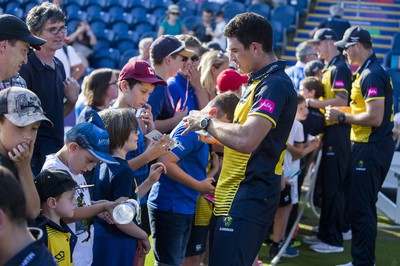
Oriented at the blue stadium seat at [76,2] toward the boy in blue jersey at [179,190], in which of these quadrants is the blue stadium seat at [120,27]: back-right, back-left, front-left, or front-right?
front-left

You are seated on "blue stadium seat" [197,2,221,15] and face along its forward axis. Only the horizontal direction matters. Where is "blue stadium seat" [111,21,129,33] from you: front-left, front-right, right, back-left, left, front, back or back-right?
right

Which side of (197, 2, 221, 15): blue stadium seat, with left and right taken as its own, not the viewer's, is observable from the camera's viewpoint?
front

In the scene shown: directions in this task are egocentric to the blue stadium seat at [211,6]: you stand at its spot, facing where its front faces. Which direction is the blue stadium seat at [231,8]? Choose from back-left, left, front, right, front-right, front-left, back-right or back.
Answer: front-left

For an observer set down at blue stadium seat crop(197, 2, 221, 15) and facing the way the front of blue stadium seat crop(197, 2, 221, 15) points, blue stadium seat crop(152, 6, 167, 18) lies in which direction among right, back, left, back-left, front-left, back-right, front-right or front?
right

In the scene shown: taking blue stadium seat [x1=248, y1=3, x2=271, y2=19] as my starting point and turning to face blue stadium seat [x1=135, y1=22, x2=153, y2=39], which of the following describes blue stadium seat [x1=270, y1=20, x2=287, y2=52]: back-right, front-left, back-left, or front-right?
back-left

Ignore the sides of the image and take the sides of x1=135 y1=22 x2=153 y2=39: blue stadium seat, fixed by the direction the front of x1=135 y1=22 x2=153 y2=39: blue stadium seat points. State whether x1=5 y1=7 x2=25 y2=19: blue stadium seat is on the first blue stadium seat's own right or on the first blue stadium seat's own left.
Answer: on the first blue stadium seat's own right

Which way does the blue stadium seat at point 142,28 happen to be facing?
toward the camera

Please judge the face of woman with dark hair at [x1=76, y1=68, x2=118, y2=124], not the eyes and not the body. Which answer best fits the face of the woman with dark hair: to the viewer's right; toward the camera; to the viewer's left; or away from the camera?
to the viewer's right

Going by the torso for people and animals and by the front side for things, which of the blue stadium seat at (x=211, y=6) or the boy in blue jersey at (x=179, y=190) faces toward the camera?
the blue stadium seat

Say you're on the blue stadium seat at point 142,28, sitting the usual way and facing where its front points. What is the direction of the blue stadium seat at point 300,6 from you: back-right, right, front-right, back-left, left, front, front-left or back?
left

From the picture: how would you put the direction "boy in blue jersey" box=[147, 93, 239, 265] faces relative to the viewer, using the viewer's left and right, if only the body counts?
facing to the right of the viewer
